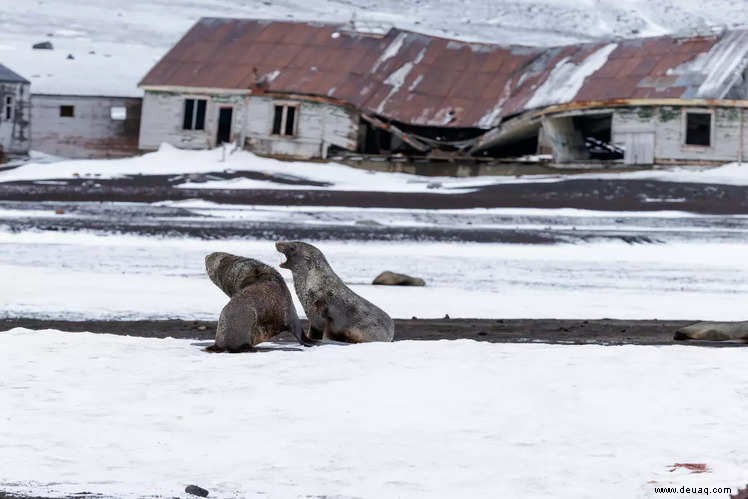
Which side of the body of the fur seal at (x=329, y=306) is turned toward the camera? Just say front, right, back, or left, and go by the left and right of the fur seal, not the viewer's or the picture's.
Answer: left

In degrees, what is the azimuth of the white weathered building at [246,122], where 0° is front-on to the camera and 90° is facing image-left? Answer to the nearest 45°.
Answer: approximately 0°

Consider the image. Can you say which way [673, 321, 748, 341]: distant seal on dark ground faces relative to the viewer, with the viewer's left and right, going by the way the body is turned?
facing to the left of the viewer

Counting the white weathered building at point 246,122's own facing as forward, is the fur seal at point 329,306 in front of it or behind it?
in front

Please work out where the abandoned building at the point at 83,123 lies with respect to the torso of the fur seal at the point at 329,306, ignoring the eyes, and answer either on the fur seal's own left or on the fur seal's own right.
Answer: on the fur seal's own right

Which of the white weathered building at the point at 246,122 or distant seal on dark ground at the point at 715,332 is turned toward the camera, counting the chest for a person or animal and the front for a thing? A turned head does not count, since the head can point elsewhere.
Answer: the white weathered building

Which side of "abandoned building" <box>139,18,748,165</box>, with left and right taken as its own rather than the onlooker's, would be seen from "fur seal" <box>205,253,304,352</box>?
front

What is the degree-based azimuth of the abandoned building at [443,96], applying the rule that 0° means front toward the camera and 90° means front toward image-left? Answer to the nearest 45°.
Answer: approximately 0°

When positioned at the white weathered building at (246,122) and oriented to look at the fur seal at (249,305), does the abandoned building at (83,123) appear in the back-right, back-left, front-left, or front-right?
back-right

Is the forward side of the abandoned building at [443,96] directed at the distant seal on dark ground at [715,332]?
yes

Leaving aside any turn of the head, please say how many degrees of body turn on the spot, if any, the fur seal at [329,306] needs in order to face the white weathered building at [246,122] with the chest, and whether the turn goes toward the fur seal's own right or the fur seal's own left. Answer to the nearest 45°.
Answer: approximately 90° to the fur seal's own right

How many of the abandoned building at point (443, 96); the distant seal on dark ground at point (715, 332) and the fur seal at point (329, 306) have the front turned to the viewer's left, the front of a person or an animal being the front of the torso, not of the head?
2

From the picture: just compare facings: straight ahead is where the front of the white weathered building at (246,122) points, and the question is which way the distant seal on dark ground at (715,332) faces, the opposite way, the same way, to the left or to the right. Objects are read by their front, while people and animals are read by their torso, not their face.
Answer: to the right

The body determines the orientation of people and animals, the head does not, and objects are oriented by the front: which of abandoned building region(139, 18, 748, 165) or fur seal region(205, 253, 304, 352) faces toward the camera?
the abandoned building
